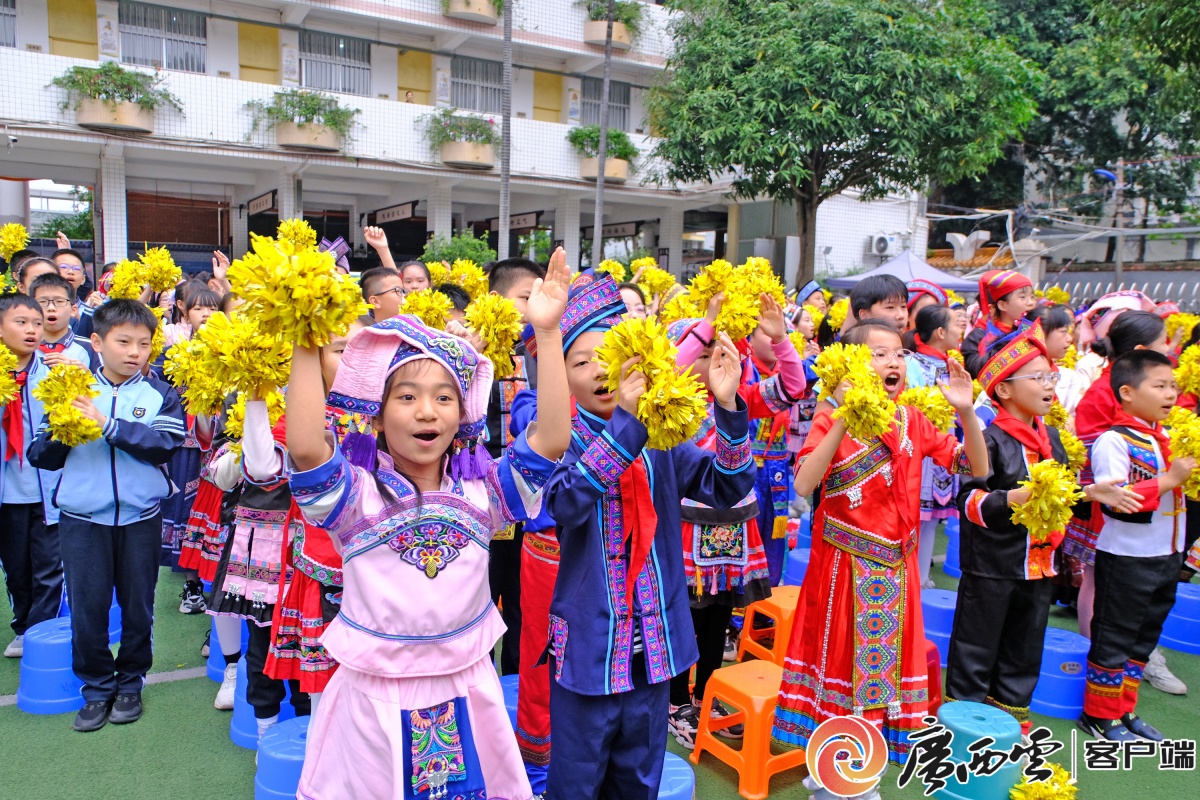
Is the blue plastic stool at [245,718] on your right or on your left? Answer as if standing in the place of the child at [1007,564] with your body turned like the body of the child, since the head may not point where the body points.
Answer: on your right

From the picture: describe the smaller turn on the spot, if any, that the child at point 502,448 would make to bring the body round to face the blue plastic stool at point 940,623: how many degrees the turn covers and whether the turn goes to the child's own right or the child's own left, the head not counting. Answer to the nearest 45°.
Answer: approximately 45° to the child's own left

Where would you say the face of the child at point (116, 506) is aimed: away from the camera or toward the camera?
toward the camera

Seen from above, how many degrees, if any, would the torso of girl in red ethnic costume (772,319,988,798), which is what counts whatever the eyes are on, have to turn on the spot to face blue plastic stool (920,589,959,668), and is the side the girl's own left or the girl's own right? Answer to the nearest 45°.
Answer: approximately 135° to the girl's own left

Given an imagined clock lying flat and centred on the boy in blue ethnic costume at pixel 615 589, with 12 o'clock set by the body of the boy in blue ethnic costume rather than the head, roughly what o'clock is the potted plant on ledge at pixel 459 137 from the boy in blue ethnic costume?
The potted plant on ledge is roughly at 7 o'clock from the boy in blue ethnic costume.

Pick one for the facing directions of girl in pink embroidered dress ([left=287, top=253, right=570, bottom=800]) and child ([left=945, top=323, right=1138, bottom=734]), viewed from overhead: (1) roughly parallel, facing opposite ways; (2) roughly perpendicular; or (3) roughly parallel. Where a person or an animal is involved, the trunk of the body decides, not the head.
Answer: roughly parallel

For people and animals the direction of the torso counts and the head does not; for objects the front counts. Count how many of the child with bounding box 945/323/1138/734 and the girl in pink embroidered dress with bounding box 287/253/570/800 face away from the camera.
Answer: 0

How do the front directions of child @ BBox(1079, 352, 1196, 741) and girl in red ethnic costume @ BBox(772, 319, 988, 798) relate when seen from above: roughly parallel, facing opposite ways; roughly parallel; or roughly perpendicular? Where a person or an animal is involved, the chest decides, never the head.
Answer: roughly parallel

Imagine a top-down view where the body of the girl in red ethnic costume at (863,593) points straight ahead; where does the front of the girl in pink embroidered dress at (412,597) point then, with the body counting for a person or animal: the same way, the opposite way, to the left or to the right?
the same way

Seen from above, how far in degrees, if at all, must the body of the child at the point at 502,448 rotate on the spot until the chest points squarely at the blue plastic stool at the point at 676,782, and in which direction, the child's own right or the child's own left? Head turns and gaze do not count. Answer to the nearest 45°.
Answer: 0° — they already face it

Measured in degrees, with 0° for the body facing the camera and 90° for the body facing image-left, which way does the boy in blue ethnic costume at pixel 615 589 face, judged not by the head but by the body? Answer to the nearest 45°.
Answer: approximately 315°

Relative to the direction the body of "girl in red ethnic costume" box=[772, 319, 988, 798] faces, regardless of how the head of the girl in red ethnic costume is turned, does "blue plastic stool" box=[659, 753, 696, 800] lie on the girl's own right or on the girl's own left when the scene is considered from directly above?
on the girl's own right

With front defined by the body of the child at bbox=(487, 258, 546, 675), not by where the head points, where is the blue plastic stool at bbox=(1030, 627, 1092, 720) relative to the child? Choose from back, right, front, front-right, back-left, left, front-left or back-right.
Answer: front-left

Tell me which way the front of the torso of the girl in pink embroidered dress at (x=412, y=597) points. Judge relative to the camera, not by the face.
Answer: toward the camera

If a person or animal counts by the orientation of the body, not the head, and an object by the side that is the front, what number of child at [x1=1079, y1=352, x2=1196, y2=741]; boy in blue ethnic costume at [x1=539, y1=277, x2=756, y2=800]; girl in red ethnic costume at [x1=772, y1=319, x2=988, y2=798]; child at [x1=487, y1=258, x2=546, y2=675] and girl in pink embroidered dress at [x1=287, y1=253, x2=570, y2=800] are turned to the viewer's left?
0
